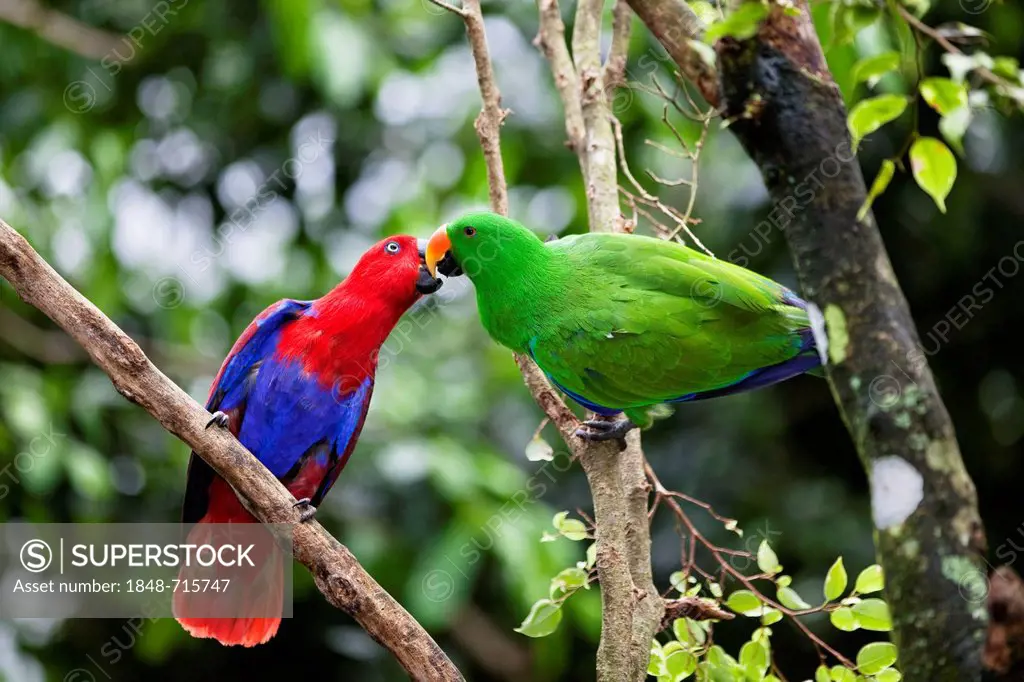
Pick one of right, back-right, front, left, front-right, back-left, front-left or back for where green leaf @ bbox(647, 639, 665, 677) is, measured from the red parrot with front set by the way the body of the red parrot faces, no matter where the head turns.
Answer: front

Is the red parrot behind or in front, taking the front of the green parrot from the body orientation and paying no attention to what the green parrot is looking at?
in front

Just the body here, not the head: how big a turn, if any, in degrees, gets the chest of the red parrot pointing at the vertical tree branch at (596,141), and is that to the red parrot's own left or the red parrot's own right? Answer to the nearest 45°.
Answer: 0° — it already faces it

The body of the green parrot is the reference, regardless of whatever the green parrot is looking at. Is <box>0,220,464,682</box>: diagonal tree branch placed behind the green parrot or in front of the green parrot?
in front

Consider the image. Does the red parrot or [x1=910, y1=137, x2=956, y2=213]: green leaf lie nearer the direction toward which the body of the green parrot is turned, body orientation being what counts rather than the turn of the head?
the red parrot

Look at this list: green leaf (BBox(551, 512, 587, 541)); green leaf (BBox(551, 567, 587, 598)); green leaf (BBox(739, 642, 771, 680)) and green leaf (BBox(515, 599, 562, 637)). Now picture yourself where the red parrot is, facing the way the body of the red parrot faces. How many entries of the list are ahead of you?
4

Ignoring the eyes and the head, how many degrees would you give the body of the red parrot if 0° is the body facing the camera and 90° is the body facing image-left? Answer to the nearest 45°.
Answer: approximately 315°

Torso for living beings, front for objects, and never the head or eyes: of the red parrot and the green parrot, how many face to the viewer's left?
1

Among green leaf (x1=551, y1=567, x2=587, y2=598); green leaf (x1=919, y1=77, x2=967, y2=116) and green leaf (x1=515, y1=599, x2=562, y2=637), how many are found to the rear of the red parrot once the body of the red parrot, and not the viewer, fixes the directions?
0

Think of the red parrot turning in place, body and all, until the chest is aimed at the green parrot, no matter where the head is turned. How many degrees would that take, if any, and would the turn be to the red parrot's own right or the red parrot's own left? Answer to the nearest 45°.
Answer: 0° — it already faces it

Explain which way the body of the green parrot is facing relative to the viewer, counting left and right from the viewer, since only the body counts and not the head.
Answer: facing to the left of the viewer

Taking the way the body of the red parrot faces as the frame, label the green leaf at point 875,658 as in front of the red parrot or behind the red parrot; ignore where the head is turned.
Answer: in front

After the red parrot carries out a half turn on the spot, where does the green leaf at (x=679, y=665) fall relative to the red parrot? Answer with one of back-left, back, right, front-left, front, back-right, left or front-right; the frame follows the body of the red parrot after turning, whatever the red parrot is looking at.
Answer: back
